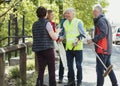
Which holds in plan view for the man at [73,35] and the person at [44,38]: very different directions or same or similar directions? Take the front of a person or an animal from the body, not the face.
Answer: very different directions

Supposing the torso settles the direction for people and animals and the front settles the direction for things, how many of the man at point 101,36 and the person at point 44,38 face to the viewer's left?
1

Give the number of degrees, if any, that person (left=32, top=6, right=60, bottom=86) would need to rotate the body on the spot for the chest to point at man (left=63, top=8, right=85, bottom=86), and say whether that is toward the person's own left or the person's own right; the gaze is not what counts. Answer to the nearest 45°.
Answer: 0° — they already face them

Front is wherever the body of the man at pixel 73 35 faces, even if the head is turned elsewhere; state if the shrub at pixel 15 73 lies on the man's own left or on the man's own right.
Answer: on the man's own right

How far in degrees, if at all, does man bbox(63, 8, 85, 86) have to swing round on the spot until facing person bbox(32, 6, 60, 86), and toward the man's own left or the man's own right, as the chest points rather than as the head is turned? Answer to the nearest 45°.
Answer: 0° — they already face them

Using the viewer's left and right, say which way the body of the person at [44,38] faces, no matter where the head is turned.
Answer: facing away from the viewer and to the right of the viewer

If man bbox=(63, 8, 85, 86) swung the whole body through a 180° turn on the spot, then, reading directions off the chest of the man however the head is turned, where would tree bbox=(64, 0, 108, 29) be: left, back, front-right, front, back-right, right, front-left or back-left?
front-left

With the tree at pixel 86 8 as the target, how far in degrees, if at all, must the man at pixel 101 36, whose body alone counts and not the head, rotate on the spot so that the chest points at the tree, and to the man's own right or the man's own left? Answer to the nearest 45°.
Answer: approximately 90° to the man's own right

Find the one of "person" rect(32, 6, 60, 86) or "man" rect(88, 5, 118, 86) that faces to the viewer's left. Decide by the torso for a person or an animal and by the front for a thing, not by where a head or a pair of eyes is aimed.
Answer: the man

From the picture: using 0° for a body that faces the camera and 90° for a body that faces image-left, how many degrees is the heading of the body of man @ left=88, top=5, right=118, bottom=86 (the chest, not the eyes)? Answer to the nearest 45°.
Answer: approximately 90°

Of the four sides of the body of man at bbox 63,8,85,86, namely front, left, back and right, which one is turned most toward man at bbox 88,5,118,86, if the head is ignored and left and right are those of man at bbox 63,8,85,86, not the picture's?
left
